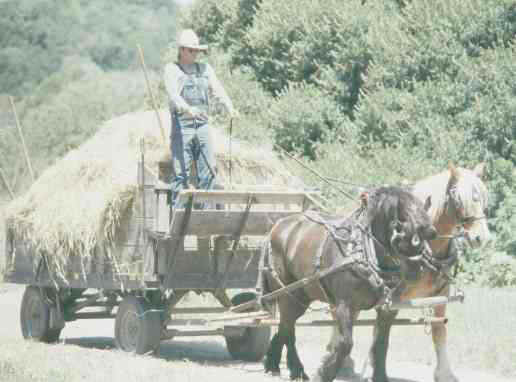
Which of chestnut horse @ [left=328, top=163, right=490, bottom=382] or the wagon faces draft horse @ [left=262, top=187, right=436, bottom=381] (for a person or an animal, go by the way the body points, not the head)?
the wagon

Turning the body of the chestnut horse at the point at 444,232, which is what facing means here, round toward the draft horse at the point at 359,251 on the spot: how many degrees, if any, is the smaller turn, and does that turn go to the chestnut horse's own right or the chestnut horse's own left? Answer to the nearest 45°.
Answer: approximately 90° to the chestnut horse's own right

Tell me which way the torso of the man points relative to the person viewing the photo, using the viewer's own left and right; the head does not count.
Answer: facing the viewer and to the right of the viewer

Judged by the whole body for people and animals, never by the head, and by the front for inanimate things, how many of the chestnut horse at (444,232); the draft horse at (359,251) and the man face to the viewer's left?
0

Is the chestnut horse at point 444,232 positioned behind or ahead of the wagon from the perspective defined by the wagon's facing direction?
ahead

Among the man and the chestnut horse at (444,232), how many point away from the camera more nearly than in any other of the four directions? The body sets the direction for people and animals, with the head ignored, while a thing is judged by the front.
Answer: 0

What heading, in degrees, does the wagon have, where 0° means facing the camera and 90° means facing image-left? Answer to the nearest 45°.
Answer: approximately 315°

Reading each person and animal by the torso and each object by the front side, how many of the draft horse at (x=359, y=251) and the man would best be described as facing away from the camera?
0

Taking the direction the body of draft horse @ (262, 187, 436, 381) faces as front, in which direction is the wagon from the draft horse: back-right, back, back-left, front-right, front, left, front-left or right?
back

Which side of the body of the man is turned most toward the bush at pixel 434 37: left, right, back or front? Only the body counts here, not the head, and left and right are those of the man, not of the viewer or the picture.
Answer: left

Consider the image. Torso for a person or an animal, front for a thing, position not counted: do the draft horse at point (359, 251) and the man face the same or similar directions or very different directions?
same or similar directions

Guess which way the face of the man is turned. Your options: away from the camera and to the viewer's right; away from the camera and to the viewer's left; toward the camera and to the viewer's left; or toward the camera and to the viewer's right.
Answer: toward the camera and to the viewer's right

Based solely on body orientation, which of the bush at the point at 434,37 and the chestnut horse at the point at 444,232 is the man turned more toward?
the chestnut horse
